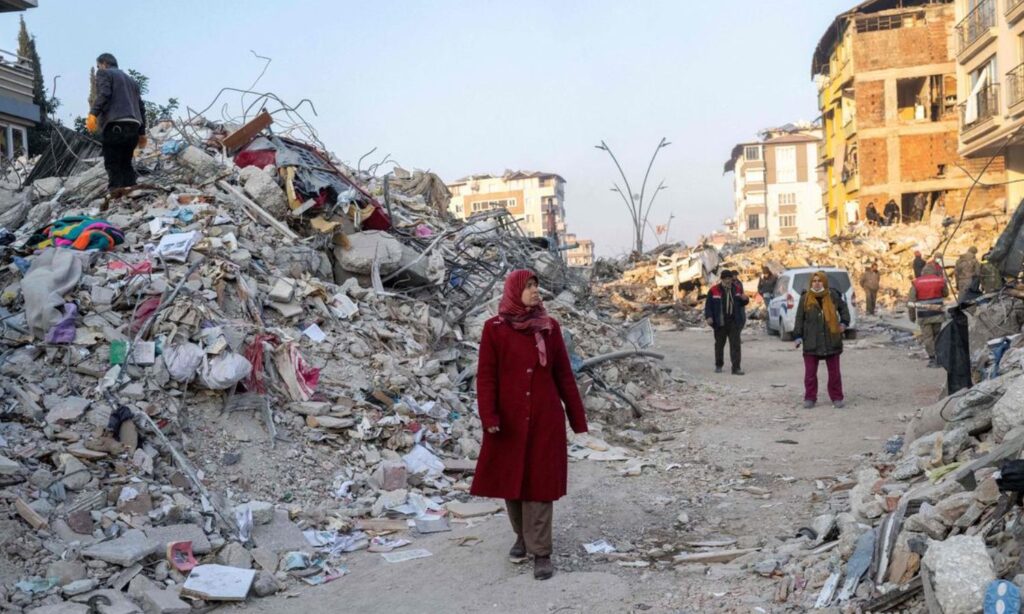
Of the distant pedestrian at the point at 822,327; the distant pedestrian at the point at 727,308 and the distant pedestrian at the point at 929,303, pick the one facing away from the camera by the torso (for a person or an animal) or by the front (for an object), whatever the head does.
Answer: the distant pedestrian at the point at 929,303

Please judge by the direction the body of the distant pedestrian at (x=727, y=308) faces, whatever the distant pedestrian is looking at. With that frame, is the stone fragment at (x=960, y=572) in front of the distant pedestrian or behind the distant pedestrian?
in front

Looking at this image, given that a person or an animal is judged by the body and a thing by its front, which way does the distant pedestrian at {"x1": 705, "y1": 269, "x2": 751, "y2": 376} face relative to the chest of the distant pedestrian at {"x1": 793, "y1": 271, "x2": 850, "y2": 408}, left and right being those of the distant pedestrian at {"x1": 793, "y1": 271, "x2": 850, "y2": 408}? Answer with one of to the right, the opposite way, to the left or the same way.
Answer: the same way

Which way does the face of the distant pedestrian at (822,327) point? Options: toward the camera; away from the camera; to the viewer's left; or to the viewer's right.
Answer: toward the camera

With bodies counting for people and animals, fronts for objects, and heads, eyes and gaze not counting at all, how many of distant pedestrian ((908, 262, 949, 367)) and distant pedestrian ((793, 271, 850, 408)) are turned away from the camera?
1

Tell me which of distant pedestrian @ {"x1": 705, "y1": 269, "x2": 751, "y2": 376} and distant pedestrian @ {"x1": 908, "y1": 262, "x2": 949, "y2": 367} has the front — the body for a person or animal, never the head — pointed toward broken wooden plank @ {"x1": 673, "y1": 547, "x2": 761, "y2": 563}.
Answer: distant pedestrian @ {"x1": 705, "y1": 269, "x2": 751, "y2": 376}

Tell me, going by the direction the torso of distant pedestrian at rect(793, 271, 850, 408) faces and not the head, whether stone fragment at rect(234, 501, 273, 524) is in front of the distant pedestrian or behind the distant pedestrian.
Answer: in front

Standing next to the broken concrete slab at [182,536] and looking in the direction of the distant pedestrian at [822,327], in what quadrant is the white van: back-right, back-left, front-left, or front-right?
front-left

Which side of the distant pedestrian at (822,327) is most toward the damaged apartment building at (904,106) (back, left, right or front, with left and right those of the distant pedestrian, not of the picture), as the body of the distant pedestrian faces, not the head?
back

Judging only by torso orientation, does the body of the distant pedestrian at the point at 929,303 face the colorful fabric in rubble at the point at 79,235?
no

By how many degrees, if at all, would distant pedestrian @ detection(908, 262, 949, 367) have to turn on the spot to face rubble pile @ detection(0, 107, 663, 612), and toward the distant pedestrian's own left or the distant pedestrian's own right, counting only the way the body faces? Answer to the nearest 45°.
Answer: approximately 135° to the distant pedestrian's own left

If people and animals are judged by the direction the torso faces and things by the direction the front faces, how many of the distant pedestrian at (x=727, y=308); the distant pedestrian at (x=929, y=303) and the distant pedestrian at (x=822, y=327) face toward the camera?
2

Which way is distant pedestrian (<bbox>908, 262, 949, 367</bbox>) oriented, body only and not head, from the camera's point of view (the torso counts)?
away from the camera

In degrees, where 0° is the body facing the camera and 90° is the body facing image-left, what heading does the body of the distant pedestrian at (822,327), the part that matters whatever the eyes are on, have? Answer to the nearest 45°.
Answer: approximately 0°

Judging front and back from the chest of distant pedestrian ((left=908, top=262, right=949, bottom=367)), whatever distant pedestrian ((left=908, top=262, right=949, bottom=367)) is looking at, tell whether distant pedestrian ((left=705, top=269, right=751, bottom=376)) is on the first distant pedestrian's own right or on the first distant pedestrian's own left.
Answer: on the first distant pedestrian's own left

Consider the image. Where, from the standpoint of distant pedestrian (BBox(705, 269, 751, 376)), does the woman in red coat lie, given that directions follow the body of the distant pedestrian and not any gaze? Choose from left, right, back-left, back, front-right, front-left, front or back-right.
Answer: front

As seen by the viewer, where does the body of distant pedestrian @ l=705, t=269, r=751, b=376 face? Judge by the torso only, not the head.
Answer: toward the camera
